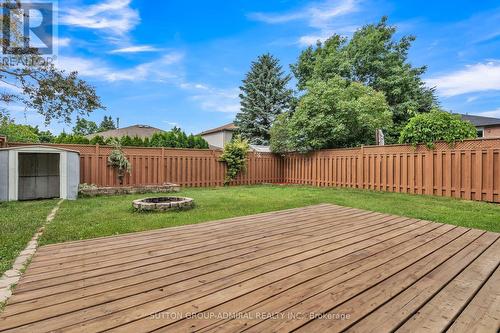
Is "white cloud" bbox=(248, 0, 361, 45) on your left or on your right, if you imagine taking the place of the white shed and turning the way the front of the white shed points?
on your left

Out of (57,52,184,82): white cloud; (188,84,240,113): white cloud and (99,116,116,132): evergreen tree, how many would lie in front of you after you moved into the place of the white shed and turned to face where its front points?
0

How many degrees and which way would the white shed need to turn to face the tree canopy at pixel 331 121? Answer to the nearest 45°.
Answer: approximately 90° to its left

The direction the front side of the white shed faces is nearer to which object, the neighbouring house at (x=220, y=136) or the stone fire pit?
the stone fire pit

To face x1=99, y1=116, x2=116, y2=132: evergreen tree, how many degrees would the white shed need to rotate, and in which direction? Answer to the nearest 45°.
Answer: approximately 180°

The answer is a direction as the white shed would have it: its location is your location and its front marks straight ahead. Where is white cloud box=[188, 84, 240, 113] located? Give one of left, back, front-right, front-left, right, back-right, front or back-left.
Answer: back-left

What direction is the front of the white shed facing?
toward the camera
